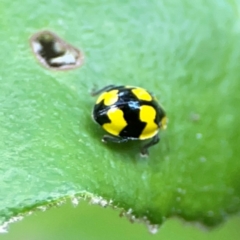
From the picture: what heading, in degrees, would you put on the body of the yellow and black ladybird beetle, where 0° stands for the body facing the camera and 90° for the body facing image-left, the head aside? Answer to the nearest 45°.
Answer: approximately 270°
